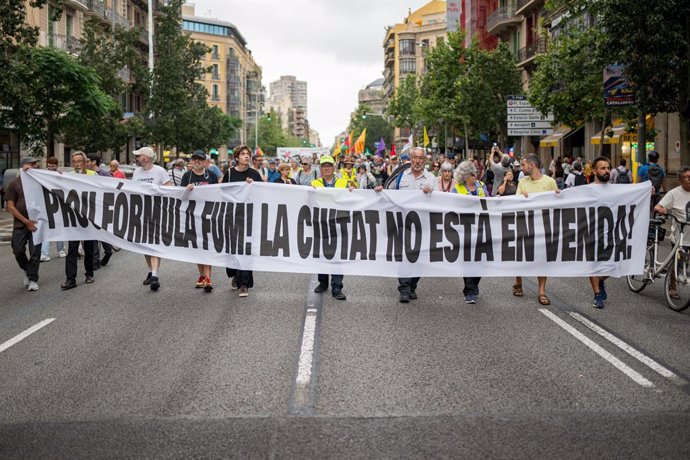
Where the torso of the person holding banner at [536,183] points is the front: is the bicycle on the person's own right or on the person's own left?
on the person's own left

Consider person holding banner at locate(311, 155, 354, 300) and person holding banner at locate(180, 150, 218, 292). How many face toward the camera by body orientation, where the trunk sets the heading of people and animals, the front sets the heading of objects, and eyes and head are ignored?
2

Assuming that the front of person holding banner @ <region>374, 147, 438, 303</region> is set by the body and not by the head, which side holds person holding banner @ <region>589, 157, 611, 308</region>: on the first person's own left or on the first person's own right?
on the first person's own left

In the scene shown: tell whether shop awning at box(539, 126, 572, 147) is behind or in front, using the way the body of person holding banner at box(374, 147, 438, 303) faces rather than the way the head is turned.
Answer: behind

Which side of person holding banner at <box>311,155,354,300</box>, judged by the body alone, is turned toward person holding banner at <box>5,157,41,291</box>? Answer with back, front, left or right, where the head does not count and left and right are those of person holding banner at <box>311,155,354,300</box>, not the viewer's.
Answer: right

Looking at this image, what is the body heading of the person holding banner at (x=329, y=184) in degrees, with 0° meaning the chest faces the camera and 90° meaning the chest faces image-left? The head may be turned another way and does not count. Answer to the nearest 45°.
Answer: approximately 0°
